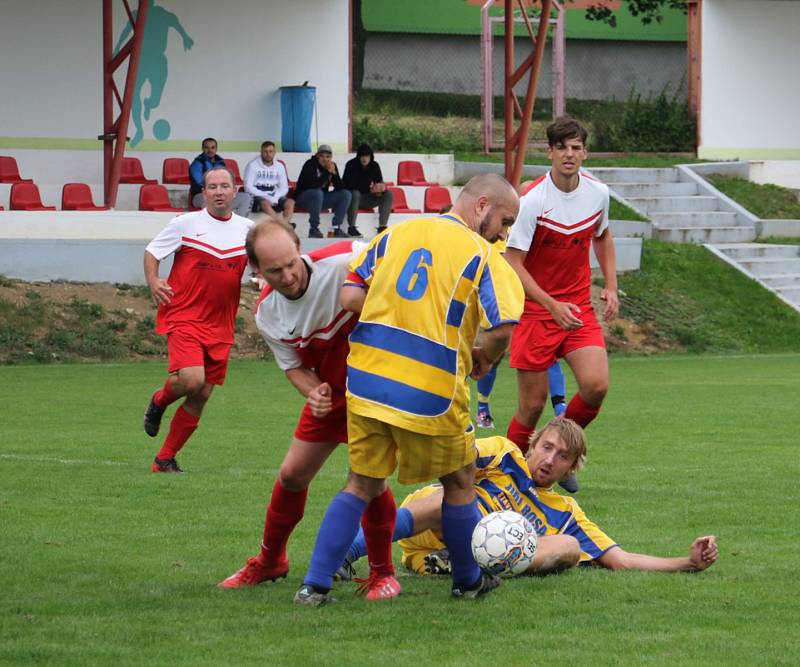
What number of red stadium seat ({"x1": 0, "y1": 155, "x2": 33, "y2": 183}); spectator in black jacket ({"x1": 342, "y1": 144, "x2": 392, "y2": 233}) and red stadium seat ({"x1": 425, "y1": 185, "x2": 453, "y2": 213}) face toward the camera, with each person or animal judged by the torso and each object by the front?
3

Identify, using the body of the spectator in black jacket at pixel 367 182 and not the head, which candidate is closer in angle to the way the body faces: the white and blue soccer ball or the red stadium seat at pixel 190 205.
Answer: the white and blue soccer ball

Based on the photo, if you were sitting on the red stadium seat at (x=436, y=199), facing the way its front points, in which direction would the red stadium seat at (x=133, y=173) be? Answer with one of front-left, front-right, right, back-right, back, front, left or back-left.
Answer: right

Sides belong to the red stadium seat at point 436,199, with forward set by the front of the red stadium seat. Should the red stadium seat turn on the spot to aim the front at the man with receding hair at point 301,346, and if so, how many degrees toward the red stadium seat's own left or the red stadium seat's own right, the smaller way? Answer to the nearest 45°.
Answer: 0° — it already faces them

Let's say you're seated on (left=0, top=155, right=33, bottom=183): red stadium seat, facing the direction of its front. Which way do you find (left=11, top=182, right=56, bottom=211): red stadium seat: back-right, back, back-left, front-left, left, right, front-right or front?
front

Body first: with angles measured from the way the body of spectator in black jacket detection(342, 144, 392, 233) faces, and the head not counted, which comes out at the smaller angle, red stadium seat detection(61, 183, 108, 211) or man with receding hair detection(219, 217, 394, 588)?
the man with receding hair

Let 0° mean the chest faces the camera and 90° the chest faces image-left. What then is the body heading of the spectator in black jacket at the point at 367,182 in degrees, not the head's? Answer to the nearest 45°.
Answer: approximately 0°

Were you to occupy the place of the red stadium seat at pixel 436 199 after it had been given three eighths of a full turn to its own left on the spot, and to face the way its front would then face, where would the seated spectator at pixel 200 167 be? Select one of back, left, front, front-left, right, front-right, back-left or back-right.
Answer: back
